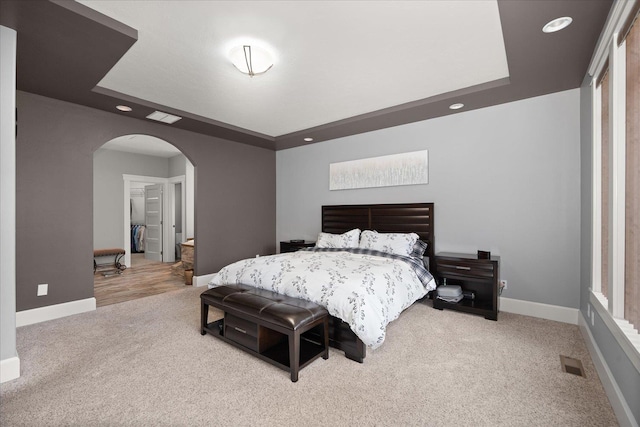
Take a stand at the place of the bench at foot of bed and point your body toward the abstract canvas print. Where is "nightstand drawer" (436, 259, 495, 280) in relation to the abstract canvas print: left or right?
right

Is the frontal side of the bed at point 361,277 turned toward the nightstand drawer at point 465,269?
no

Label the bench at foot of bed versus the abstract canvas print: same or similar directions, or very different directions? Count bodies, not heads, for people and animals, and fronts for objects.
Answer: same or similar directions

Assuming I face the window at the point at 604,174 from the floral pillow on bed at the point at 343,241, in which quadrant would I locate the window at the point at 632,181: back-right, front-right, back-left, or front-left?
front-right

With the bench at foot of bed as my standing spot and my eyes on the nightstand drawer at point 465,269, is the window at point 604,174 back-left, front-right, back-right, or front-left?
front-right

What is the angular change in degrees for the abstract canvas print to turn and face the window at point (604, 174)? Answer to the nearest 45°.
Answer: approximately 90° to its left

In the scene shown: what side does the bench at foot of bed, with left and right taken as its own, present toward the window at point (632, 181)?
left

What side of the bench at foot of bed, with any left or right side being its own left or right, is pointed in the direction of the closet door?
right

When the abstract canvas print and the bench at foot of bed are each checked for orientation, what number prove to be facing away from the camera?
0

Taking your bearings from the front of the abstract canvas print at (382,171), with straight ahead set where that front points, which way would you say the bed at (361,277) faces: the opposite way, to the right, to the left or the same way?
the same way

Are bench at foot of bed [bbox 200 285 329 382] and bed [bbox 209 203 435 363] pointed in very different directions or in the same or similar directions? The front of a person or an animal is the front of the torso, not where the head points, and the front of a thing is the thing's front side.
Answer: same or similar directions

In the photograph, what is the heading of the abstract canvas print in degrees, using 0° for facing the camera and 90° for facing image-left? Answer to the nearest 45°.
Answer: approximately 45°

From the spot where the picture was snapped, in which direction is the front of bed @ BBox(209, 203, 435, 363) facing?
facing the viewer and to the left of the viewer

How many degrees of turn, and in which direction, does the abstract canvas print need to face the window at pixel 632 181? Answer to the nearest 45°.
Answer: approximately 90° to its left
